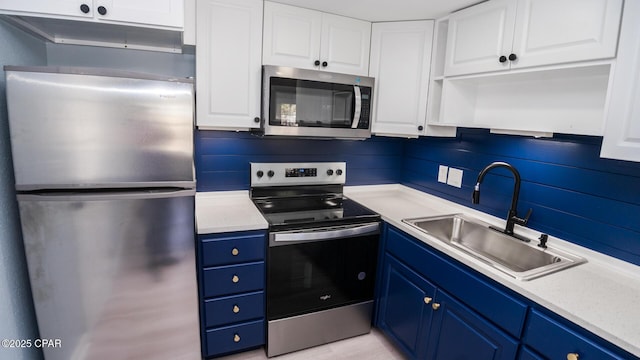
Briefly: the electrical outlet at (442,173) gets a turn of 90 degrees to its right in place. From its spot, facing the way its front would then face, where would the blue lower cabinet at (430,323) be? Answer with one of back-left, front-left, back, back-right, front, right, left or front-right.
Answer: back-left

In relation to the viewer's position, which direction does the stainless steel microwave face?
facing the viewer and to the right of the viewer

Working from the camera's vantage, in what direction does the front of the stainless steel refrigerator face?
facing the viewer

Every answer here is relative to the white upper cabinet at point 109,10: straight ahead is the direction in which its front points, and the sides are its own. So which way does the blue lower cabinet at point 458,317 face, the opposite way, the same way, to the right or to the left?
to the right

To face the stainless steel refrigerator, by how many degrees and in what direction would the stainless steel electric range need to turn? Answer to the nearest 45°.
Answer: approximately 90° to its right

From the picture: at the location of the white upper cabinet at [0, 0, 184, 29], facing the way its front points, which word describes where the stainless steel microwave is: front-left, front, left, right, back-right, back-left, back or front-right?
left

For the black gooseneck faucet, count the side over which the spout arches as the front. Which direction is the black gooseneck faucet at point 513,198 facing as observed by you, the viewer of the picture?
facing the viewer and to the left of the viewer

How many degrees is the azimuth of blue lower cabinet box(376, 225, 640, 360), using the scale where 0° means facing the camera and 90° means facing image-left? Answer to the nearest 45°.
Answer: approximately 45°

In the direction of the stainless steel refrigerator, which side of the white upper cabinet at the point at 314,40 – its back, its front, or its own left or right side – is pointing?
right

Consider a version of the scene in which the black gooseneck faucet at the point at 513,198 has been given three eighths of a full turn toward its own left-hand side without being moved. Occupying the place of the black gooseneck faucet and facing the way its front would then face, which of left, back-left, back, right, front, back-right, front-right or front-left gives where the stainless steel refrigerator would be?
back-right

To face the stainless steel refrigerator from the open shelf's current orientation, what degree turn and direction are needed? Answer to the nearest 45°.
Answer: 0° — it already faces it

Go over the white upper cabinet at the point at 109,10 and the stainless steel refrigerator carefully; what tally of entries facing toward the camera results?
2

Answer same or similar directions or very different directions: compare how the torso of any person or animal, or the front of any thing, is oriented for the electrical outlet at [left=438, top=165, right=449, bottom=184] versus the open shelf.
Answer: same or similar directions
